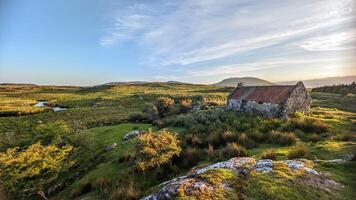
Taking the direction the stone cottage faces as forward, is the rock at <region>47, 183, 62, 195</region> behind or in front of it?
in front

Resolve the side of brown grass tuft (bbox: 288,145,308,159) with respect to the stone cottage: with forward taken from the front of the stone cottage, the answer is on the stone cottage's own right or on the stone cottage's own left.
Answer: on the stone cottage's own left

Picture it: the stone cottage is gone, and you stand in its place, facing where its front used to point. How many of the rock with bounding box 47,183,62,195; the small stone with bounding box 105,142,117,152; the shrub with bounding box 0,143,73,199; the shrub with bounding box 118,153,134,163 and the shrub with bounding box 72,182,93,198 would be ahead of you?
5

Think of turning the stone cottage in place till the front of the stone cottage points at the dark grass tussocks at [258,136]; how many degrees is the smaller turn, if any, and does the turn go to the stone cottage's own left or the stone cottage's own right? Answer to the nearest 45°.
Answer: approximately 45° to the stone cottage's own left

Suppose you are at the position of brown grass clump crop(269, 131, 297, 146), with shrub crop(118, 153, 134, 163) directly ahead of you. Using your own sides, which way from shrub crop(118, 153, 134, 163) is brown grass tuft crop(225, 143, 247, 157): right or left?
left

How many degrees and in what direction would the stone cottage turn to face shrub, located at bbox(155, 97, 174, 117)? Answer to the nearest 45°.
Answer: approximately 45° to its right

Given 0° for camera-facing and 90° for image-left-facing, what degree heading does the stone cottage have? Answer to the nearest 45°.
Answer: approximately 45°

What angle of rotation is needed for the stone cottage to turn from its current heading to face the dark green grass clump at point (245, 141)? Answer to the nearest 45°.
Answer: approximately 45° to its left

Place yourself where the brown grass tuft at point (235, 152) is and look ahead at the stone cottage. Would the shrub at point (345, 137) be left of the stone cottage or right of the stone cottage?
right

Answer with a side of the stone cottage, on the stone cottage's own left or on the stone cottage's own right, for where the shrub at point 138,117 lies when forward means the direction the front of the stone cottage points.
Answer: on the stone cottage's own right

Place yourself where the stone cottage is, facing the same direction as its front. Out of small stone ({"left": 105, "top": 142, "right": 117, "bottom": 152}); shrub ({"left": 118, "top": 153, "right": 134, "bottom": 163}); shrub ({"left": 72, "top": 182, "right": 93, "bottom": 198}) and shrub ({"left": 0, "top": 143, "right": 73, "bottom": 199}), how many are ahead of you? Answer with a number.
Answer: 4

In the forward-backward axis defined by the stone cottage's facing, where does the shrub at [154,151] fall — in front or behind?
in front

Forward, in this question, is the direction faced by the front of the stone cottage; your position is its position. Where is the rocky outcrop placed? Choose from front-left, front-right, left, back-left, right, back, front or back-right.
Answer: front-left
